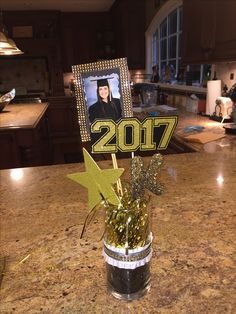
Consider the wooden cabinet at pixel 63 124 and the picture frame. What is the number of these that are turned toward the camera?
2

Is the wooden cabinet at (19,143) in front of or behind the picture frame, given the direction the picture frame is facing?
behind

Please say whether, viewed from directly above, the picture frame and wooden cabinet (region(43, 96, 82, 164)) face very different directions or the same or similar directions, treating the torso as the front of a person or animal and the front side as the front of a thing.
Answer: same or similar directions

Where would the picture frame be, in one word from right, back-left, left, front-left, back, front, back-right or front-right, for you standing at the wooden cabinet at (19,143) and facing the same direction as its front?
front

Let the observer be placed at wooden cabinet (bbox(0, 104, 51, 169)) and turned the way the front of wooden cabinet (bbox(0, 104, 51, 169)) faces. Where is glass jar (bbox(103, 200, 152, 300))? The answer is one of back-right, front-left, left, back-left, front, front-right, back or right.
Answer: front

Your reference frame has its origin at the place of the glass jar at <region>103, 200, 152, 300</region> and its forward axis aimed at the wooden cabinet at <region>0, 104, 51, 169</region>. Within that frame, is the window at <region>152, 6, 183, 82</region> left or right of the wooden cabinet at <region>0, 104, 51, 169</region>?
right

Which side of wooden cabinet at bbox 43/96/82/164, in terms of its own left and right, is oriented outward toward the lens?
front

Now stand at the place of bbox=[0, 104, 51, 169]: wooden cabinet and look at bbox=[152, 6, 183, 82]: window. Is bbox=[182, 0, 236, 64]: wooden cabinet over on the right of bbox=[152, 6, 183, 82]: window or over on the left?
right

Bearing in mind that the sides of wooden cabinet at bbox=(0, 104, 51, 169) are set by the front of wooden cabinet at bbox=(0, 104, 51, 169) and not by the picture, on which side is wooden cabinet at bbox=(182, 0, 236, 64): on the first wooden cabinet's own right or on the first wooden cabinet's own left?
on the first wooden cabinet's own left

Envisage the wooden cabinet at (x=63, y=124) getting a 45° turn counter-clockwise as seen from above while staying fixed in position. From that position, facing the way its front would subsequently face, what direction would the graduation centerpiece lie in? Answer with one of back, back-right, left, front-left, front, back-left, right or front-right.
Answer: front-right

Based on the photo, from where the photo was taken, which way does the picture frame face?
toward the camera
